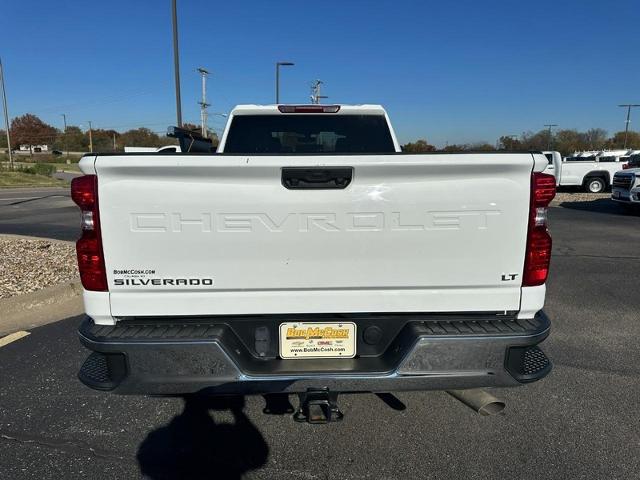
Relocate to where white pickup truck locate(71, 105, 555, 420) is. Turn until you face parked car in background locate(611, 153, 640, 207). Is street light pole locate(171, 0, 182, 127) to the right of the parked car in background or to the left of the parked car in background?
left

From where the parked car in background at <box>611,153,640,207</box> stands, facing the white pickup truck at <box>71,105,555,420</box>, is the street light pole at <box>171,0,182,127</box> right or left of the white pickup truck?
right

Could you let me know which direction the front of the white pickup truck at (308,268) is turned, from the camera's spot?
facing away from the viewer

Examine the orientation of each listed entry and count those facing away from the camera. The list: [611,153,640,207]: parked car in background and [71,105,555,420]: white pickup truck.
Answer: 1

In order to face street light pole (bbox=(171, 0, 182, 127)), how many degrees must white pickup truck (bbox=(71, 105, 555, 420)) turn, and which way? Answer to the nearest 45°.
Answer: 0° — it already faces it

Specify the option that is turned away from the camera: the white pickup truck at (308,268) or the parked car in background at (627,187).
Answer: the white pickup truck

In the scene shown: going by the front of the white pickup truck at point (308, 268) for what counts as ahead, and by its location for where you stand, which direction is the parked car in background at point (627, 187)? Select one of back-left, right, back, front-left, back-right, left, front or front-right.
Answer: front-right
